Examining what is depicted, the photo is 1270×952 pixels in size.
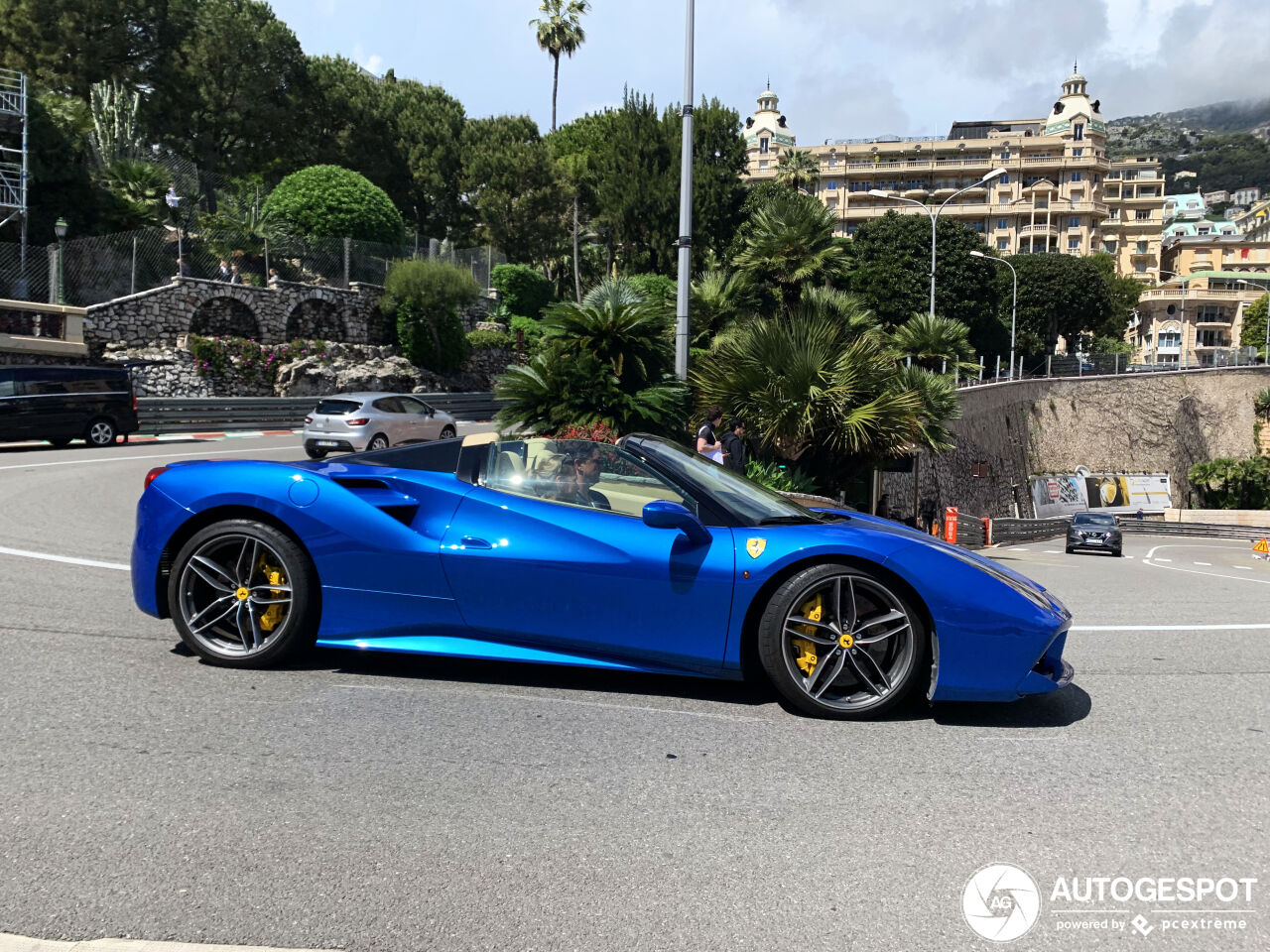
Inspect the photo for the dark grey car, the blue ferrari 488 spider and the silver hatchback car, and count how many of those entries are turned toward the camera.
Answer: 1

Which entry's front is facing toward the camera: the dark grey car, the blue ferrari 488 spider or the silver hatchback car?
the dark grey car

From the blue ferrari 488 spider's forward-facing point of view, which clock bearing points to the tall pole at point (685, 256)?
The tall pole is roughly at 9 o'clock from the blue ferrari 488 spider.

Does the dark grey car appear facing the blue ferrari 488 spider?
yes

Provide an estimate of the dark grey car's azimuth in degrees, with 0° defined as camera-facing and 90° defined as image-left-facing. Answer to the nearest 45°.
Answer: approximately 0°

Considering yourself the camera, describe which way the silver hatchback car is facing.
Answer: facing away from the viewer and to the right of the viewer

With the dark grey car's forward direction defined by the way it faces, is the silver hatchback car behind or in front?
in front

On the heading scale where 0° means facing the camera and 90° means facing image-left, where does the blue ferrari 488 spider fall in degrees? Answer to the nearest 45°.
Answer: approximately 270°

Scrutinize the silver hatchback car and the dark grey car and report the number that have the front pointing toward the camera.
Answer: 1
